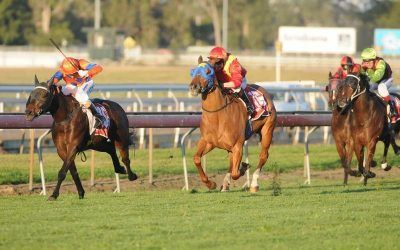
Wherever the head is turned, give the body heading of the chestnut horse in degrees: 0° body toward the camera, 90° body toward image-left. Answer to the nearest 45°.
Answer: approximately 45°

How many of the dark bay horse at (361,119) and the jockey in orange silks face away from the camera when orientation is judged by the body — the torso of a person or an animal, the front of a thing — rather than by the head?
0

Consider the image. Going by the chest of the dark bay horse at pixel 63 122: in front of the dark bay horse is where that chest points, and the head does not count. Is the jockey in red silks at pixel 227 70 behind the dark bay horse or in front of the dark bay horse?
behind

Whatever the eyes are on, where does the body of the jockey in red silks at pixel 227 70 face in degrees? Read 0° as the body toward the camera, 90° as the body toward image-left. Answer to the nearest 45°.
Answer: approximately 45°

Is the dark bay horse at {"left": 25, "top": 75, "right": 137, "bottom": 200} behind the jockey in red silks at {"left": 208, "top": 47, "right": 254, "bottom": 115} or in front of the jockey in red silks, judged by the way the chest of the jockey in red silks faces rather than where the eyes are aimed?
in front

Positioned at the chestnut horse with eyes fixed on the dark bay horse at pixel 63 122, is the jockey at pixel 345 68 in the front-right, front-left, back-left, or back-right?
back-right

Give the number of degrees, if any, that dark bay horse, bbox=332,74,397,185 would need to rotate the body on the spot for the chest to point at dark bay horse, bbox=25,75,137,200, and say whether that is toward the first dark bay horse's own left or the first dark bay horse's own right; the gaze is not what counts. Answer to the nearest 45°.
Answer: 0° — it already faces it

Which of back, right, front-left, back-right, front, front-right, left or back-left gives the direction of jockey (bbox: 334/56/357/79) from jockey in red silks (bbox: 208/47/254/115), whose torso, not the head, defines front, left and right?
back

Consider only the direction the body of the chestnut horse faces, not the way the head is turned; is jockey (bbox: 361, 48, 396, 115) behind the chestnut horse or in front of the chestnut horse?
behind

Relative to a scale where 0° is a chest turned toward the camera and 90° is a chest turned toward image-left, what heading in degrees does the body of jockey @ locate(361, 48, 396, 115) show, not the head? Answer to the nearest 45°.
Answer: approximately 45°
